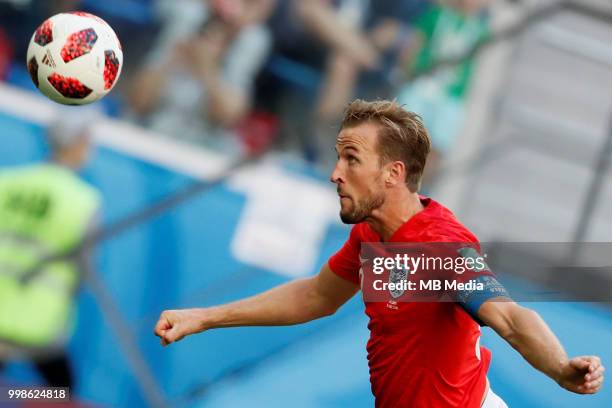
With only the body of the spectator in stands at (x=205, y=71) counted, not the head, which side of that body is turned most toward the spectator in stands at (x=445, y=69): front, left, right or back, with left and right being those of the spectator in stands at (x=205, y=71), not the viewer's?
left

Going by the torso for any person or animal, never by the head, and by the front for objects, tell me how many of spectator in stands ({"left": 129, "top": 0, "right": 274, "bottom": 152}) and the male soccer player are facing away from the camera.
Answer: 0

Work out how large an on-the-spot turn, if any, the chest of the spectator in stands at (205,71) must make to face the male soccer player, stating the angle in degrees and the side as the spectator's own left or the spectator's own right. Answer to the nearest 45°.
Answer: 0° — they already face them

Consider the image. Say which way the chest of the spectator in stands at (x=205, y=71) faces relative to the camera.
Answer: toward the camera

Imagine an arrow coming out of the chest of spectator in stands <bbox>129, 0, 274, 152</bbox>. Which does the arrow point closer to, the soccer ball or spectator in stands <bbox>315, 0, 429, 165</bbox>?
the soccer ball

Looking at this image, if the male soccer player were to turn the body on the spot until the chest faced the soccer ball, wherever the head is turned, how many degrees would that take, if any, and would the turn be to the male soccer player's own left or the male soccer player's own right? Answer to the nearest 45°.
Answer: approximately 45° to the male soccer player's own right

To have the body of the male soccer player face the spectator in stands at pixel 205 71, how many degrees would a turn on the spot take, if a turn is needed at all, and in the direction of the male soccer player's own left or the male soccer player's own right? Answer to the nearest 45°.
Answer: approximately 90° to the male soccer player's own right

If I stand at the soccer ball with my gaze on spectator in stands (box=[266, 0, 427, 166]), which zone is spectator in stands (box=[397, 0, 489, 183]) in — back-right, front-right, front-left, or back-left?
front-right

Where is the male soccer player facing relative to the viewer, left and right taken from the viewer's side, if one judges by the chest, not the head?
facing the viewer and to the left of the viewer

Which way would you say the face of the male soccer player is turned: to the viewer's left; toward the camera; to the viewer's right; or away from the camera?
to the viewer's left
